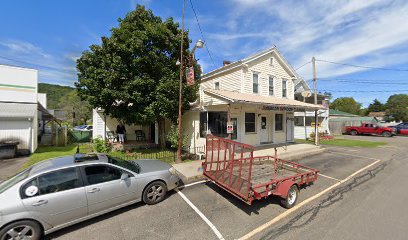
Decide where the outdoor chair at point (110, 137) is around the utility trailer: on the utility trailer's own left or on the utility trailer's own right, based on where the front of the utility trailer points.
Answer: on the utility trailer's own left

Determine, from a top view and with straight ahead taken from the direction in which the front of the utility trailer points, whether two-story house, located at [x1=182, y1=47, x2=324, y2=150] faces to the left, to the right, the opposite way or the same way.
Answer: to the right

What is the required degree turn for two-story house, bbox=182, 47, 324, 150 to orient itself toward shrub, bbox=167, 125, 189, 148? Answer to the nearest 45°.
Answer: approximately 90° to its right

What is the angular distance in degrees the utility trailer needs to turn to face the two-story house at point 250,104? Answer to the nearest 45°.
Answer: approximately 45° to its left

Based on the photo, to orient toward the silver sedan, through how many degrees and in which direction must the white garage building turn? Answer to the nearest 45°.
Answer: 0° — it already faces it

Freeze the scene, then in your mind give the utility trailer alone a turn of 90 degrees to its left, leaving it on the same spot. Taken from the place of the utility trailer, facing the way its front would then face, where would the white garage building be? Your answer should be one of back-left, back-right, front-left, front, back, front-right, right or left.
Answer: front-left

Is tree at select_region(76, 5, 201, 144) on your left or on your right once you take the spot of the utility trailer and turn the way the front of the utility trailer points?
on your left

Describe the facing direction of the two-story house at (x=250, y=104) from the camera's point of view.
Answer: facing the viewer and to the right of the viewer

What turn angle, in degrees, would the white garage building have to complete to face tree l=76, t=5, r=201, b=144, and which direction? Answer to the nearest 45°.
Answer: approximately 45° to its left

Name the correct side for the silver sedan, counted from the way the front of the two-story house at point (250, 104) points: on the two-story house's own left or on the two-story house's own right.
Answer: on the two-story house's own right

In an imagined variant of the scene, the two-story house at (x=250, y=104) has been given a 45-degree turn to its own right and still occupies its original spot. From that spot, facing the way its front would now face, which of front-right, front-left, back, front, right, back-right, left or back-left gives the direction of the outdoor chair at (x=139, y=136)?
right

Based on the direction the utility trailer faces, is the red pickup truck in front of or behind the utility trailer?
in front

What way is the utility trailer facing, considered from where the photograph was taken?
facing away from the viewer and to the right of the viewer

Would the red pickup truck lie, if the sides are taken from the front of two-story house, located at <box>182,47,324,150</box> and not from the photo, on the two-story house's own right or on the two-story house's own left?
on the two-story house's own left
